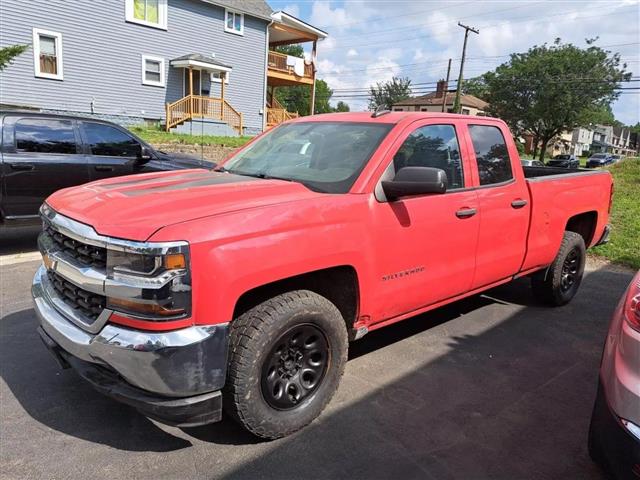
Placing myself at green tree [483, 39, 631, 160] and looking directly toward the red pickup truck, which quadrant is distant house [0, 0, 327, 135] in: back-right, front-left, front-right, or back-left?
front-right

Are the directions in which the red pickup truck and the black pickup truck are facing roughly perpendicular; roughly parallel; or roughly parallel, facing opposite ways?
roughly parallel, facing opposite ways

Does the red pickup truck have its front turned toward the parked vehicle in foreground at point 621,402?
no

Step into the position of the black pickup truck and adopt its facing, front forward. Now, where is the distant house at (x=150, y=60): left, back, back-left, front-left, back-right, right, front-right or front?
left

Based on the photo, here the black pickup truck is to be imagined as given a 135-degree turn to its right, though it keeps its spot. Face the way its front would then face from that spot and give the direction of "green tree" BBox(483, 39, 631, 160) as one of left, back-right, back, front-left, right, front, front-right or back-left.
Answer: back

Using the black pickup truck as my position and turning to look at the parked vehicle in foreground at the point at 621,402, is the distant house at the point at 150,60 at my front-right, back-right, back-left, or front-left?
back-left

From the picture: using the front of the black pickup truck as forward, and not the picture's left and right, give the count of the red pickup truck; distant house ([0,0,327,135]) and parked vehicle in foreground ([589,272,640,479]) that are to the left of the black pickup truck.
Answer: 1

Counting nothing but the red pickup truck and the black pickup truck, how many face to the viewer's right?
1

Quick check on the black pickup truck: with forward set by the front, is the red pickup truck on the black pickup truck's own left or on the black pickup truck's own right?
on the black pickup truck's own right

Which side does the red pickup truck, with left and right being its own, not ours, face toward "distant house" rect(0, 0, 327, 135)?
right

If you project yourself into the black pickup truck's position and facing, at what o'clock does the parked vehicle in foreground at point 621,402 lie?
The parked vehicle in foreground is roughly at 2 o'clock from the black pickup truck.

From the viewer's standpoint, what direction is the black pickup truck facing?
to the viewer's right
